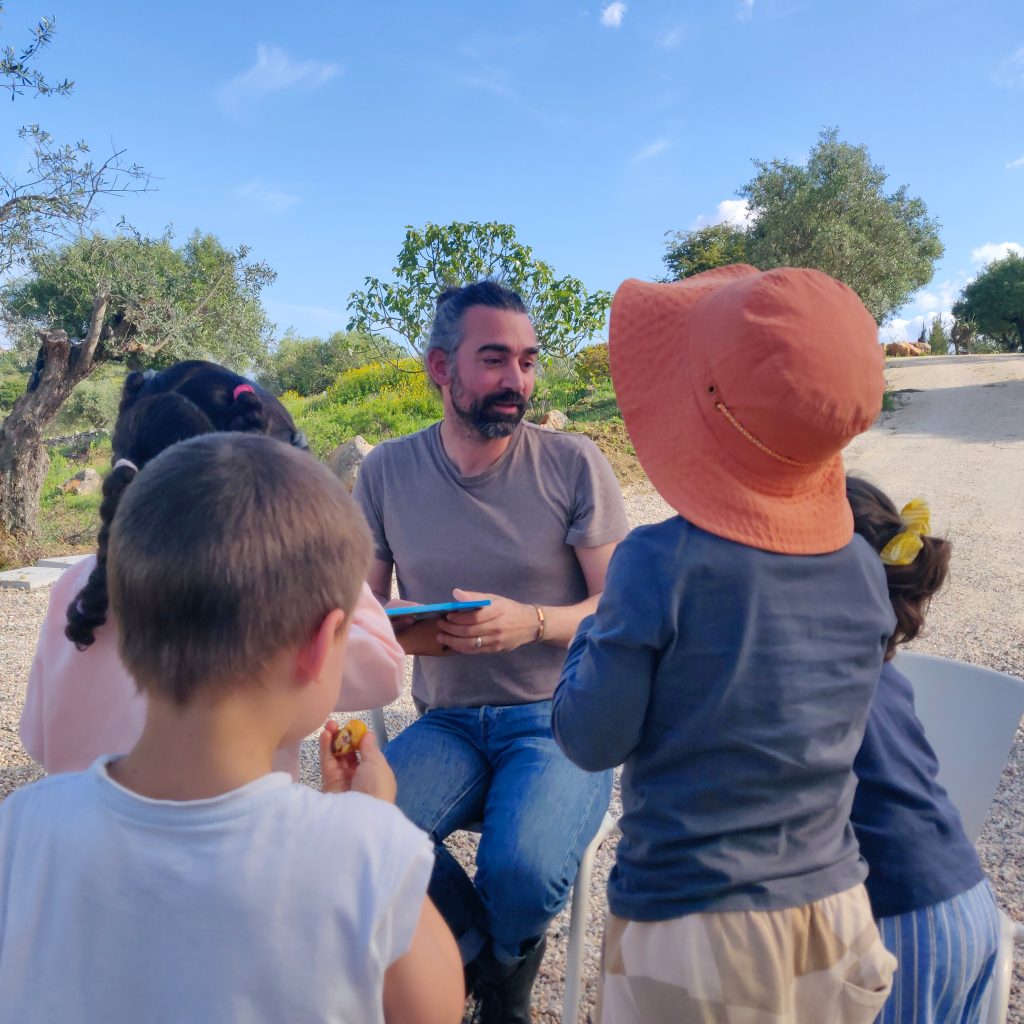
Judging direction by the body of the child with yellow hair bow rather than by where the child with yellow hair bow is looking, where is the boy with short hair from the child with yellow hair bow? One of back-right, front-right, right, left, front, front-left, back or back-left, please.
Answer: left

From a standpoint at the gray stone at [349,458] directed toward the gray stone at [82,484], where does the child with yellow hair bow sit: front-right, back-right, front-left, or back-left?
back-left

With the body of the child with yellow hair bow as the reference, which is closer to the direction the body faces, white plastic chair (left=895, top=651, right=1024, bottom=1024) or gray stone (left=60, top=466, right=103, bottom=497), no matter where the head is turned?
the gray stone

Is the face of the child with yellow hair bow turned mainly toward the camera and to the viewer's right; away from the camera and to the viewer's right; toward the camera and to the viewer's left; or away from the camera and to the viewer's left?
away from the camera and to the viewer's left

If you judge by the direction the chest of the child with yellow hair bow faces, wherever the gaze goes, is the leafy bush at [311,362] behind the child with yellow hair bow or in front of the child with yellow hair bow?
in front

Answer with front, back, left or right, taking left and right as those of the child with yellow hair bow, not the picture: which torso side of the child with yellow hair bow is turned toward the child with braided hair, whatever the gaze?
left

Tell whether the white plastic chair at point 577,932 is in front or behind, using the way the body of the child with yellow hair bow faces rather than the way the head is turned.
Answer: in front

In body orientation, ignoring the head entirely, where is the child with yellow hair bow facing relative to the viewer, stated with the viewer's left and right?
facing away from the viewer and to the left of the viewer

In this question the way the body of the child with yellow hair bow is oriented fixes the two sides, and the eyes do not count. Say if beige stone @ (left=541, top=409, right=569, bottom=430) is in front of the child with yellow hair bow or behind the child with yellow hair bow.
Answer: in front
